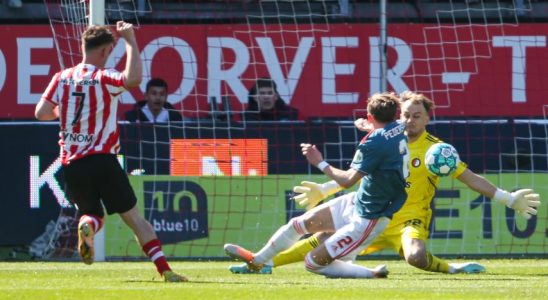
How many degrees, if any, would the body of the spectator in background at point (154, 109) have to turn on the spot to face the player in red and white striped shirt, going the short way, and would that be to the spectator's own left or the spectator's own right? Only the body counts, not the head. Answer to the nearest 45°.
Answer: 0° — they already face them

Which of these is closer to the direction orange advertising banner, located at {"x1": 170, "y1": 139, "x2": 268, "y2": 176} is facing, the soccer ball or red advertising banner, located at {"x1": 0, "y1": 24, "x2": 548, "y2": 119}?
the soccer ball

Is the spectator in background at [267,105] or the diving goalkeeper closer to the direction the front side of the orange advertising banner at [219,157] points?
the diving goalkeeper

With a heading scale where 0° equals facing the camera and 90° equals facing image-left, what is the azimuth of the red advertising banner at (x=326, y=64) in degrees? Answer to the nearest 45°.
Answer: approximately 0°

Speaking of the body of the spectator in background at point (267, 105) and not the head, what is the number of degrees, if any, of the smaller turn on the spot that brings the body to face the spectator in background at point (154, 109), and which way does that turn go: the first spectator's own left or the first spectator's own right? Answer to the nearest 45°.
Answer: approximately 90° to the first spectator's own right

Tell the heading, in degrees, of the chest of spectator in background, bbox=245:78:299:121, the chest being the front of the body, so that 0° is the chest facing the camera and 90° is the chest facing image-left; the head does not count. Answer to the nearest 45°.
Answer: approximately 0°
